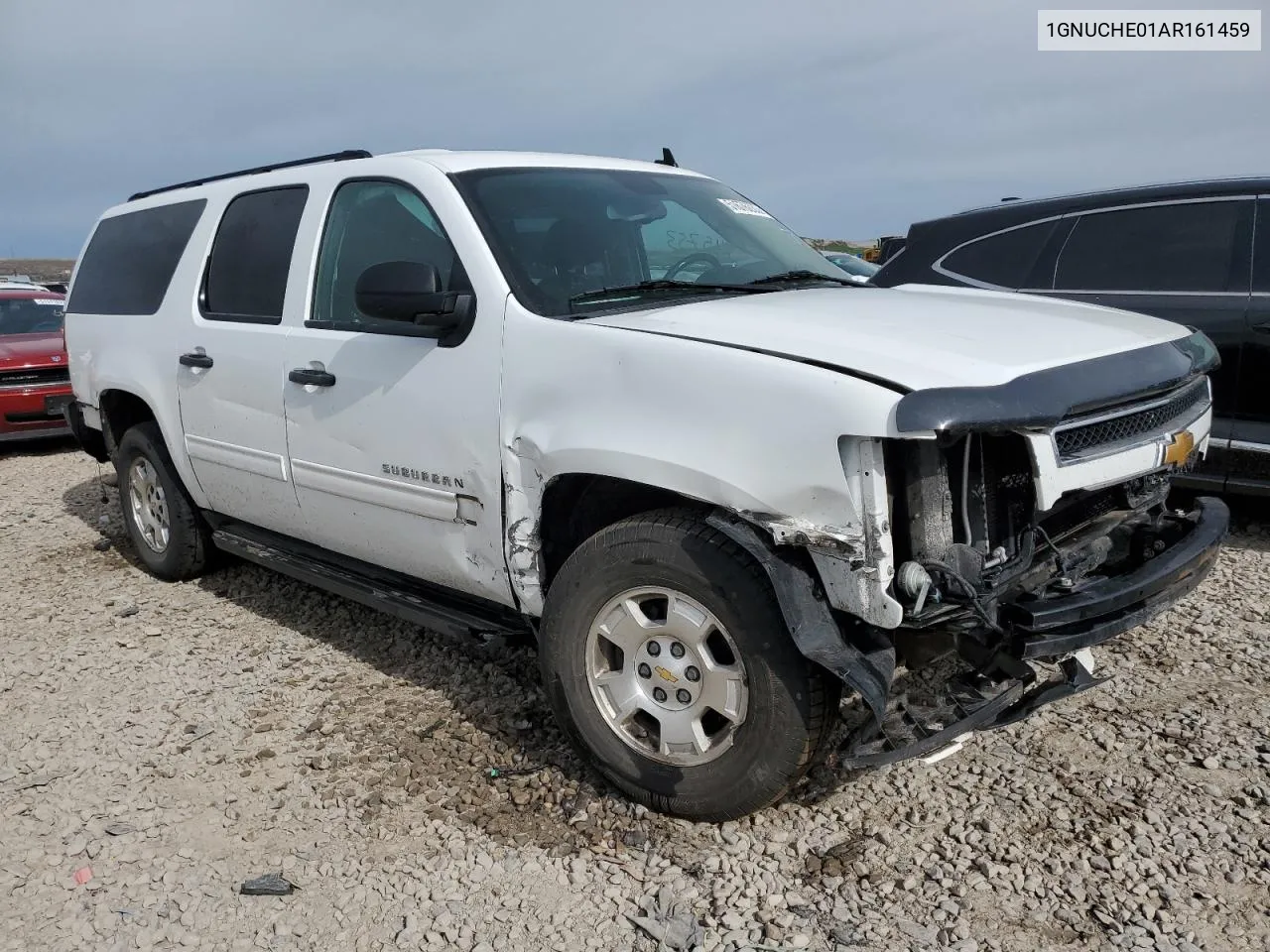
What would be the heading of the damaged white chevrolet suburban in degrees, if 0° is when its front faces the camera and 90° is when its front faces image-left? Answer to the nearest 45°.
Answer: approximately 315°

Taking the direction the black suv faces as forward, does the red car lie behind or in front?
behind

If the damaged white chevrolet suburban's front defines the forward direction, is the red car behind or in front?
behind

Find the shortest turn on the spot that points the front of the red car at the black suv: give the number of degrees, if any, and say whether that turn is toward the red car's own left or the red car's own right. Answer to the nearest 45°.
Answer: approximately 45° to the red car's own left

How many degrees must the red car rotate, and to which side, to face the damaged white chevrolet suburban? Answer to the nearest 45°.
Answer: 0° — it already faces it

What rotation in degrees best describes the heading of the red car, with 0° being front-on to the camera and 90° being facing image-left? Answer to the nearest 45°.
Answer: approximately 0°

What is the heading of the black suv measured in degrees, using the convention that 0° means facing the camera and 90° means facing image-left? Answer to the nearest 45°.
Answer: approximately 270°

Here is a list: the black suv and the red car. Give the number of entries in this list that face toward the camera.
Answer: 1
